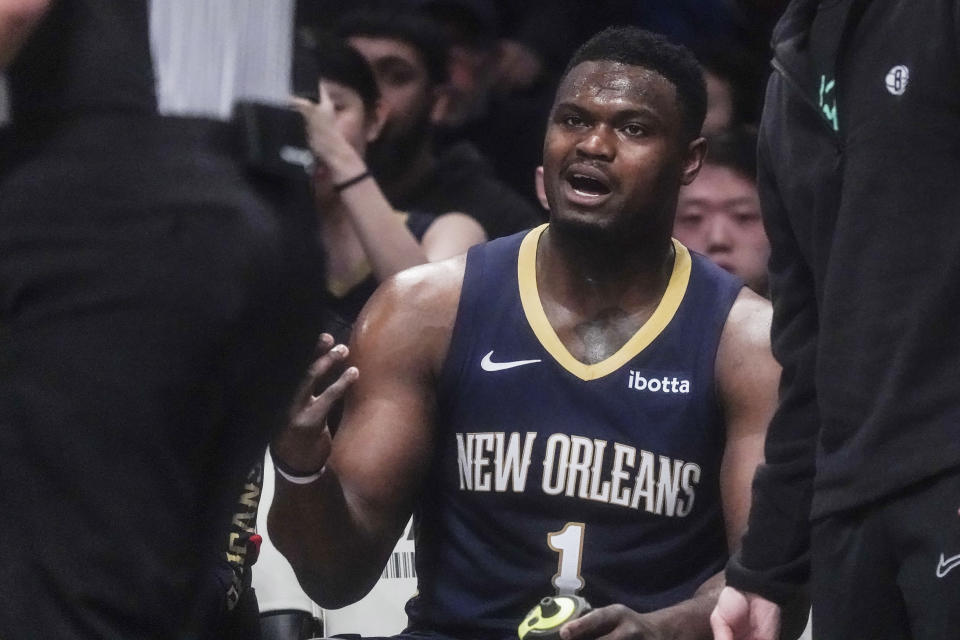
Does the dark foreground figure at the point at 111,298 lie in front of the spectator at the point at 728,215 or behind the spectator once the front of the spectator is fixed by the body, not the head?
in front

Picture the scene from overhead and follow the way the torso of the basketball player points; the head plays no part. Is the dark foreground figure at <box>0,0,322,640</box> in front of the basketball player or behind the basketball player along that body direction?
in front

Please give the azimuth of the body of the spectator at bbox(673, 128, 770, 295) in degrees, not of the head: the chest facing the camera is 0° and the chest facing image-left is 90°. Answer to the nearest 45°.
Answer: approximately 0°

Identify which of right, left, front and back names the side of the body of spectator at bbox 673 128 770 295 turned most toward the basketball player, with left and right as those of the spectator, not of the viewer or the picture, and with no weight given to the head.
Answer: front

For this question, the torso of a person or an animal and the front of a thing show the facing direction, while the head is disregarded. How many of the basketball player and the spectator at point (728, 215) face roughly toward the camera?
2

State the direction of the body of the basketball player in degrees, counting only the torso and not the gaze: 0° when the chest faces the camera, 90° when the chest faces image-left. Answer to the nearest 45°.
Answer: approximately 0°

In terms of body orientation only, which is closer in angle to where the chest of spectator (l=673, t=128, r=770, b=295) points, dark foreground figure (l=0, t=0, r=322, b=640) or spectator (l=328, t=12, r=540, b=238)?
the dark foreground figure

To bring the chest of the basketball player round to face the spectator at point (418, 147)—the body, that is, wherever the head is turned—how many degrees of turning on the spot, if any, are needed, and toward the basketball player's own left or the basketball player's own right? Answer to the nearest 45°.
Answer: approximately 180°

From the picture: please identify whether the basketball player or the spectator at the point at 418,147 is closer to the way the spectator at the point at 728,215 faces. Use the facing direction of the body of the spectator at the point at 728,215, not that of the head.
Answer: the basketball player

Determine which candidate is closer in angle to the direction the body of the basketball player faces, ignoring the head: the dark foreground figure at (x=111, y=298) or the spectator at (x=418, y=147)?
the dark foreground figure

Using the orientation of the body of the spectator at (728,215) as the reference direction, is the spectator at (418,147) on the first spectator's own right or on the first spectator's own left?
on the first spectator's own right
